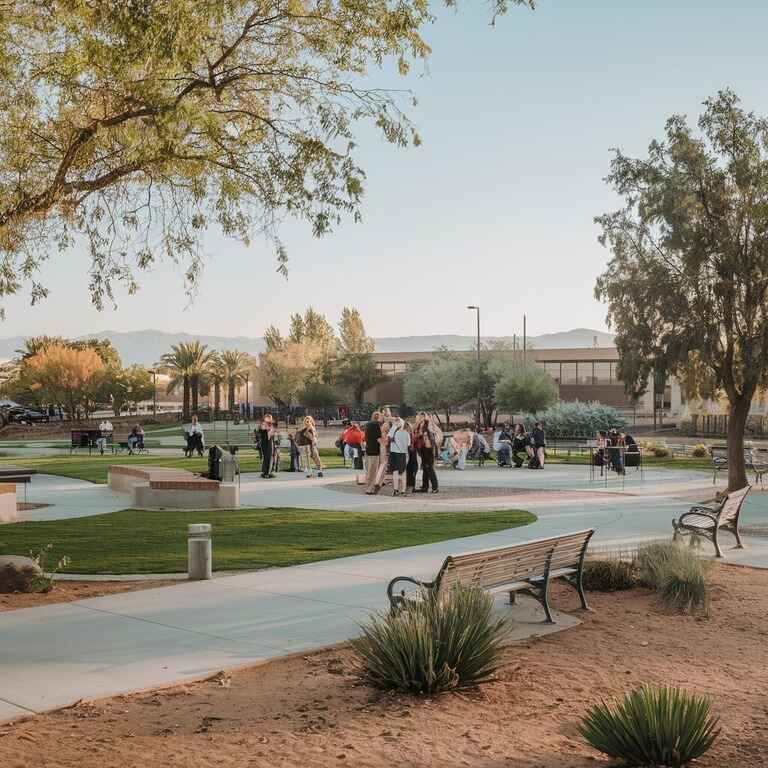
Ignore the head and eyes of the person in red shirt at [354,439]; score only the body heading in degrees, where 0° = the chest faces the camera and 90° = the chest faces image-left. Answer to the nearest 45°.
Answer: approximately 180°

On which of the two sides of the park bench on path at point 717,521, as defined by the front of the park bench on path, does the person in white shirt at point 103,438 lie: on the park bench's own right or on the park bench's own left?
on the park bench's own right

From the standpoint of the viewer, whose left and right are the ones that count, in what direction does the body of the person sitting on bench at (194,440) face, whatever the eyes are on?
facing the viewer

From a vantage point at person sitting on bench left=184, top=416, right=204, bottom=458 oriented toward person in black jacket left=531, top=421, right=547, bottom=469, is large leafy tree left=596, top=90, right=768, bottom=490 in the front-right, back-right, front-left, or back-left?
front-right

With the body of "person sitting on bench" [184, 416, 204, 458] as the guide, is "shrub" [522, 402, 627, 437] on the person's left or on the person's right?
on the person's left

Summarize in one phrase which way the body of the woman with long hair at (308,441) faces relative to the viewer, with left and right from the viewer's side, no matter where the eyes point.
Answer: facing the viewer and to the left of the viewer

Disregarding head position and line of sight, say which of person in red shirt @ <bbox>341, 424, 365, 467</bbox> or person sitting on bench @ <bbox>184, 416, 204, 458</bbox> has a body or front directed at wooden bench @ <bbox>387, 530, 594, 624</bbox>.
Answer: the person sitting on bench

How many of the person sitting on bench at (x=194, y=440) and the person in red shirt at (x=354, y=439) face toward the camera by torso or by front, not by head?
1
